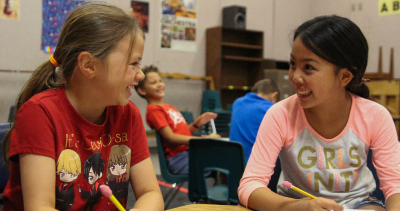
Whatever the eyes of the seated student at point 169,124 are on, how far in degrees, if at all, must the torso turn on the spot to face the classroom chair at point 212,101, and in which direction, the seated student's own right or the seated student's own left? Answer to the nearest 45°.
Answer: approximately 135° to the seated student's own left

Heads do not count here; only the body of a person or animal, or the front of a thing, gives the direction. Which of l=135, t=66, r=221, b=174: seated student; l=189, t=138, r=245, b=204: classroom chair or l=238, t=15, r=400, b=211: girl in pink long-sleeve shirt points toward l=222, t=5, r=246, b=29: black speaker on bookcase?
the classroom chair

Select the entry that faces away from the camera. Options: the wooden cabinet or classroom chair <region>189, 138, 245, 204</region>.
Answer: the classroom chair

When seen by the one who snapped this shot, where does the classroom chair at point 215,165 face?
facing away from the viewer

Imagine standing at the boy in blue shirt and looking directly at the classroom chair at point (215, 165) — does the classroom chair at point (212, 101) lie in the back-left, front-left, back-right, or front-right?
back-right

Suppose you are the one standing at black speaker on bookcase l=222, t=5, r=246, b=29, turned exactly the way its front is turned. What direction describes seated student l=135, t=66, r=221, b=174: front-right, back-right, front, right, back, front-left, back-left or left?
front-right

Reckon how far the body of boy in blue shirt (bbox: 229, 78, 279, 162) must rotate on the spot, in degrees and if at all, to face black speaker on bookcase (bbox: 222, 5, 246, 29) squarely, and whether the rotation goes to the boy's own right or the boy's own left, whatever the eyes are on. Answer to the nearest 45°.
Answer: approximately 45° to the boy's own left

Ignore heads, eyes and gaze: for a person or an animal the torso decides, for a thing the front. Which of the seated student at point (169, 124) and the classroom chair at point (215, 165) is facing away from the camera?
the classroom chair

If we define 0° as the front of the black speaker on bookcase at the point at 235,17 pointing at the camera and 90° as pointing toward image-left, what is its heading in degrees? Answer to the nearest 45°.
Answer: approximately 315°

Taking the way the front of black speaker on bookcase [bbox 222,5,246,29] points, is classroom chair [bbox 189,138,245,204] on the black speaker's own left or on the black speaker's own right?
on the black speaker's own right
